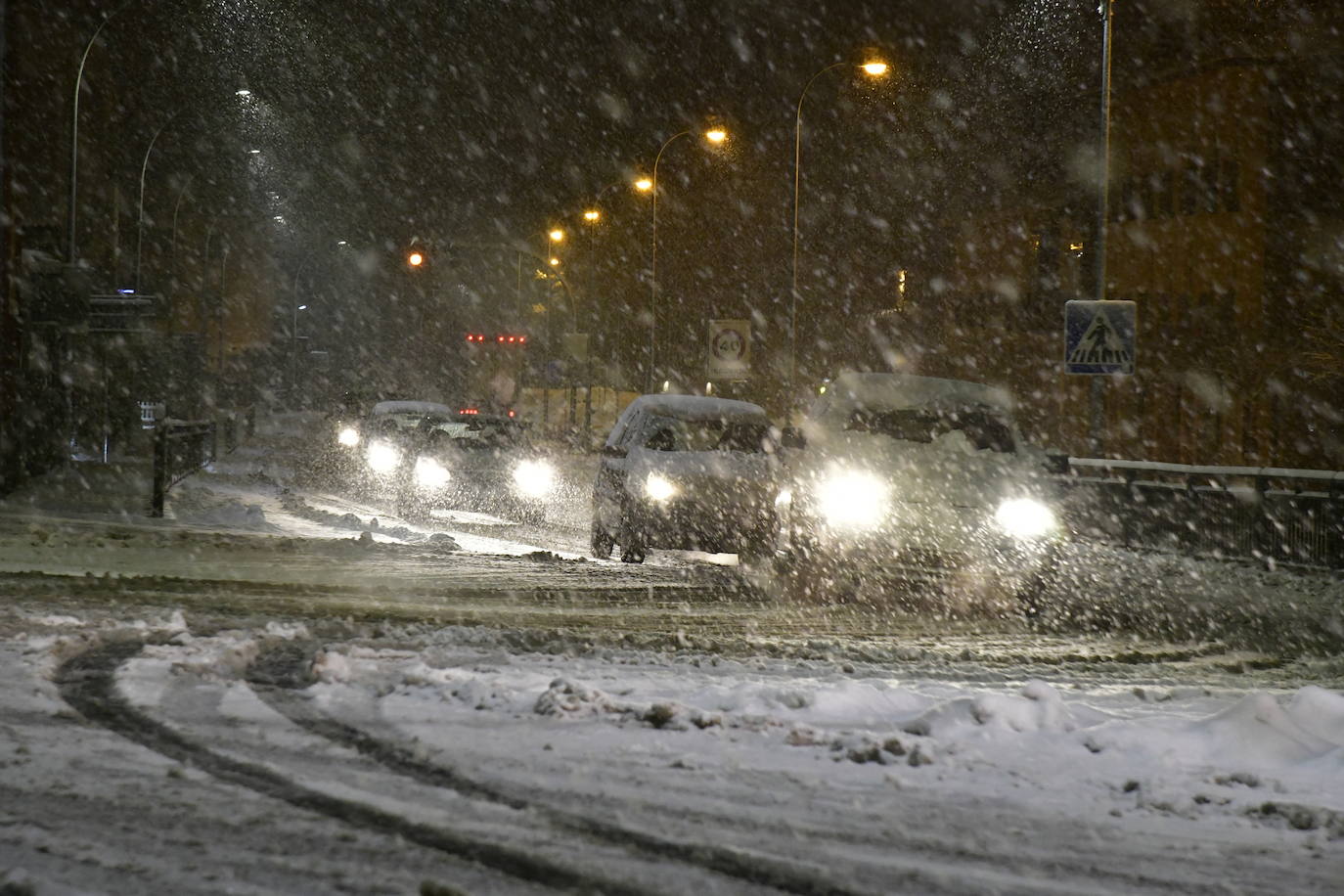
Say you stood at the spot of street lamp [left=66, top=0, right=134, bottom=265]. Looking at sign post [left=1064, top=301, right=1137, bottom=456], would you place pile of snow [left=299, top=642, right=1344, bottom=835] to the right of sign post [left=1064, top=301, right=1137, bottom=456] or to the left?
right

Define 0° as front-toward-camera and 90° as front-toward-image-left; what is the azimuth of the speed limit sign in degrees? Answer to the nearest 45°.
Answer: approximately 0°

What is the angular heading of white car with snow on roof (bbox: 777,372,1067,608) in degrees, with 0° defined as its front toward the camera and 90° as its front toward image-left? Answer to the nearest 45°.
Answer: approximately 0°

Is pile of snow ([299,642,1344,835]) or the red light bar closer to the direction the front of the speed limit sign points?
the pile of snow

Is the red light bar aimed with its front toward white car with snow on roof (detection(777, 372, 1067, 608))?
yes

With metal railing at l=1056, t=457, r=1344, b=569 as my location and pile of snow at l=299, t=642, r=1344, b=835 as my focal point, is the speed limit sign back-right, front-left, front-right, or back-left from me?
back-right

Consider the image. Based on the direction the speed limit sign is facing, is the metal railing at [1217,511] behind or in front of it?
in front

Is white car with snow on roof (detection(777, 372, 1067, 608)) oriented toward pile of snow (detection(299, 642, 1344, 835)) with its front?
yes

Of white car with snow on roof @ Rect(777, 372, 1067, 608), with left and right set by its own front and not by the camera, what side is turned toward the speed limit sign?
back

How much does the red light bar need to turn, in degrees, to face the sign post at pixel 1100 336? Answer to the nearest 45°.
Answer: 0° — it already faces it

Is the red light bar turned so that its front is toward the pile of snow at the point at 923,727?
yes
